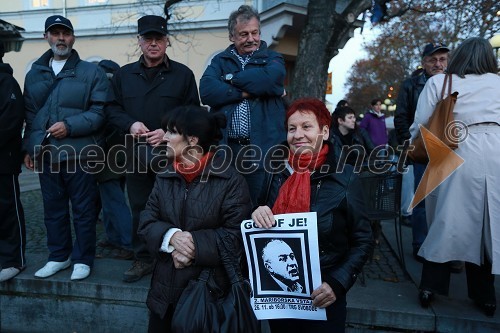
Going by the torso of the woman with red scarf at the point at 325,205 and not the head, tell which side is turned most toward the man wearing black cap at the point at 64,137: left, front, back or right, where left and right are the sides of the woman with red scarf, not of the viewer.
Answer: right

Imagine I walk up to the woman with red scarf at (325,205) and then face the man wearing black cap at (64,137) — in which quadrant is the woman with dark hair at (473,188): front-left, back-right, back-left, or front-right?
back-right

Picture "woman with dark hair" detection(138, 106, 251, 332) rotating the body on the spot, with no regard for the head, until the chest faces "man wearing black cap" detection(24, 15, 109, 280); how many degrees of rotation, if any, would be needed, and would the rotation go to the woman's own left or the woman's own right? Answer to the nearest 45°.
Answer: approximately 90° to the woman's own right

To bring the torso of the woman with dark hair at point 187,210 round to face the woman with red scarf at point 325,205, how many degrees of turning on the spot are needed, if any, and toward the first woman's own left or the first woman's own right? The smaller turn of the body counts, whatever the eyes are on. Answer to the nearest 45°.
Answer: approximately 135° to the first woman's own left

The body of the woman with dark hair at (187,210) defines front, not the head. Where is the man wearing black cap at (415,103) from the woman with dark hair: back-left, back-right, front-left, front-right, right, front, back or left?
back

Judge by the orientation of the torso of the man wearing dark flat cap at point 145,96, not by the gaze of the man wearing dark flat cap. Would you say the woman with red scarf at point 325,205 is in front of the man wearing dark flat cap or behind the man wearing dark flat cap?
in front

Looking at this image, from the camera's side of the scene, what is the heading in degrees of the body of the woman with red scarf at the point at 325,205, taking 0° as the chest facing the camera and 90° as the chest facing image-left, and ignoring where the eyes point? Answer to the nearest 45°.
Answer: approximately 45°

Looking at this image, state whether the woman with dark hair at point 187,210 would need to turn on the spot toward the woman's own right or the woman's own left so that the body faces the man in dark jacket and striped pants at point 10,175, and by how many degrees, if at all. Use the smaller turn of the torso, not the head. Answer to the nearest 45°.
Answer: approximately 90° to the woman's own right

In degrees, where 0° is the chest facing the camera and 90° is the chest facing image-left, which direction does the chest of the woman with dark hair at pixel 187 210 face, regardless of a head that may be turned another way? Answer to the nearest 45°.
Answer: approximately 45°

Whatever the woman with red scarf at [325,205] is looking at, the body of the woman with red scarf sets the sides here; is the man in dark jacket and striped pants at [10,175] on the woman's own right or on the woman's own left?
on the woman's own right

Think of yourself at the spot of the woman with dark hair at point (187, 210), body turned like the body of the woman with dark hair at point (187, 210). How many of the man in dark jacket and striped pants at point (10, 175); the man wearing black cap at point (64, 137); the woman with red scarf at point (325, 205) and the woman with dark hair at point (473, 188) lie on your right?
2
